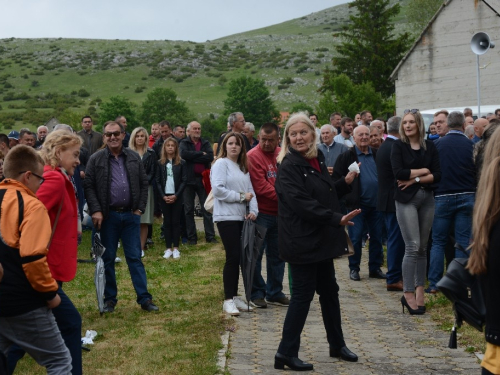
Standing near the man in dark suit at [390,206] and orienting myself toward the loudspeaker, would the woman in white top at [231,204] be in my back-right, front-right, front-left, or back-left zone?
back-left

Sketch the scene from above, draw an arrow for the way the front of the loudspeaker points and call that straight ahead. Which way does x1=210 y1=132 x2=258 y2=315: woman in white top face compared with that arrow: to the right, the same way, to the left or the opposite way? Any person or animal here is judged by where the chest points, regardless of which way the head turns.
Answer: to the left

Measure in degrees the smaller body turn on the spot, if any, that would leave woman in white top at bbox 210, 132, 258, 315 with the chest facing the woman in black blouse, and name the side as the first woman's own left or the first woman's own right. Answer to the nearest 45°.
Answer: approximately 45° to the first woman's own left

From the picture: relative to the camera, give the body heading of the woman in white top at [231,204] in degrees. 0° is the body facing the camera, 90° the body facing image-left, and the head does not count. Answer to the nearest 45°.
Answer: approximately 315°

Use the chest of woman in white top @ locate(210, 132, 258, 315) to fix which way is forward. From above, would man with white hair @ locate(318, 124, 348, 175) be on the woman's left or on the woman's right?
on the woman's left

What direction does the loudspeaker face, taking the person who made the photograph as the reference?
facing the viewer and to the left of the viewer

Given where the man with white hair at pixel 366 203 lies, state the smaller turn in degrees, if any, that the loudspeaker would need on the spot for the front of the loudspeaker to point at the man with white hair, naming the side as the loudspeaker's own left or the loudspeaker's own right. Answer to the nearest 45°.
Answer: approximately 45° to the loudspeaker's own left

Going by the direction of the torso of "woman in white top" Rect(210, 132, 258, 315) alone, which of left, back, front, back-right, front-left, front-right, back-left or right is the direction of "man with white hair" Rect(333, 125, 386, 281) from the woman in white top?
left

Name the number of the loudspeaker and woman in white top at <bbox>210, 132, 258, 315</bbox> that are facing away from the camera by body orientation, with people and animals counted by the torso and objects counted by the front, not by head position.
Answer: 0
